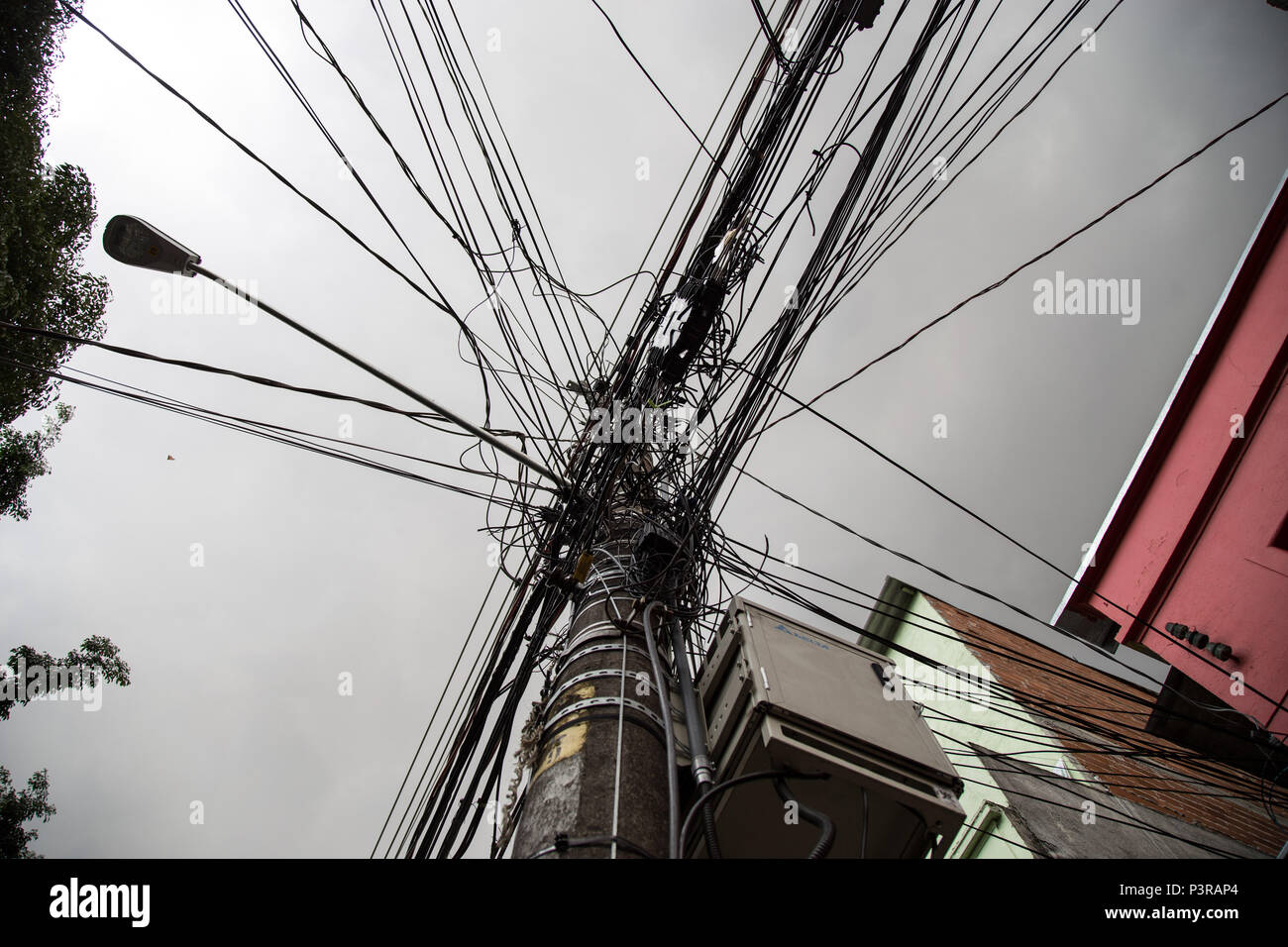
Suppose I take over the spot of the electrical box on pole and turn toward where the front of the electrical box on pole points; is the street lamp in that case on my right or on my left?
on my right

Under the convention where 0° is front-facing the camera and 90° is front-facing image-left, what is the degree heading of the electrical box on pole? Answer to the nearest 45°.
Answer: approximately 315°

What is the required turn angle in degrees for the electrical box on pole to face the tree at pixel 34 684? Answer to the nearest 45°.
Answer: approximately 135° to its right

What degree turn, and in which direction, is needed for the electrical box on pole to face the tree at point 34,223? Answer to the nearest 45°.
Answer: approximately 135° to its right

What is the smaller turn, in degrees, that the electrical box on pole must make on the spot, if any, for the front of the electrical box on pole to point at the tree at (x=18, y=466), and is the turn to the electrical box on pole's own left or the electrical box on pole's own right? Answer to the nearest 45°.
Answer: approximately 135° to the electrical box on pole's own right
